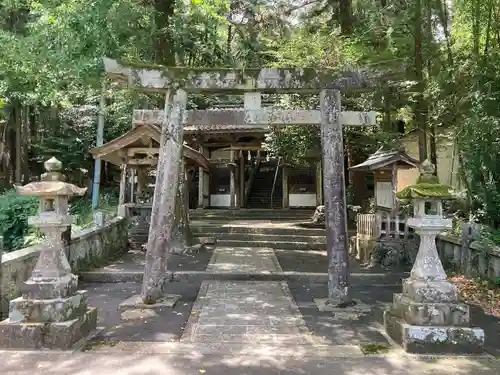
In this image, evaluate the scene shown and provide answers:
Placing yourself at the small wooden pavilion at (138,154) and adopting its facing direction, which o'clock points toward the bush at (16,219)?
The bush is roughly at 1 o'clock from the small wooden pavilion.

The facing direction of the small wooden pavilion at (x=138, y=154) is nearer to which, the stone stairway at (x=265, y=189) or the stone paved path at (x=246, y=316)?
the stone paved path

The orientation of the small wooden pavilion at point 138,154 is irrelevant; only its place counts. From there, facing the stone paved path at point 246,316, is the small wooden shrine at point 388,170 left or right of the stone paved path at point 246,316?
left

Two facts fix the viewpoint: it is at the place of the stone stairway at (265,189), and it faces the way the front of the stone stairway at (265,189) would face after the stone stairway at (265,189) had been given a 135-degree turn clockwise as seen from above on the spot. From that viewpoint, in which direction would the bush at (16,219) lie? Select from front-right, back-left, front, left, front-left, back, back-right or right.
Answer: left

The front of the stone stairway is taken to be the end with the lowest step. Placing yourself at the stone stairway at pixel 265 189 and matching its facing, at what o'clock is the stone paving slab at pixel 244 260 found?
The stone paving slab is roughly at 12 o'clock from the stone stairway.

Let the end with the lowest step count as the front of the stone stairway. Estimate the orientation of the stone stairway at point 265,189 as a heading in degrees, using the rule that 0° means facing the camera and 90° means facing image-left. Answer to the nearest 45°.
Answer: approximately 0°

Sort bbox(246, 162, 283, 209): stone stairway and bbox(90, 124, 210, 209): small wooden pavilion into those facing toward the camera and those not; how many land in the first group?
2

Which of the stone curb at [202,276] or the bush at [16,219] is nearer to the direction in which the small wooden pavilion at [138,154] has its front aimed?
the stone curb

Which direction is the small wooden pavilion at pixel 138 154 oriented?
toward the camera

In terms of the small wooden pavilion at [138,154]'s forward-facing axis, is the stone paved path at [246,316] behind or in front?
in front

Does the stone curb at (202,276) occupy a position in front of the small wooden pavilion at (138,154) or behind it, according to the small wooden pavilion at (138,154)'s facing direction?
in front

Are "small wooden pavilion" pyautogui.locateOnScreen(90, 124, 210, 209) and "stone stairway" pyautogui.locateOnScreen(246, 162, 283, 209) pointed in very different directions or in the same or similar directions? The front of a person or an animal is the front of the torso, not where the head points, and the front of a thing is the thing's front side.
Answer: same or similar directions

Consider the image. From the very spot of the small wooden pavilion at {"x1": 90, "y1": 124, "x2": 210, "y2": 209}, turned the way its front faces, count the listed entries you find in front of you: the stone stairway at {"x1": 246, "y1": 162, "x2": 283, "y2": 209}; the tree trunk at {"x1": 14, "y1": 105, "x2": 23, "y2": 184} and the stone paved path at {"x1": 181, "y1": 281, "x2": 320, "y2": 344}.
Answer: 1
